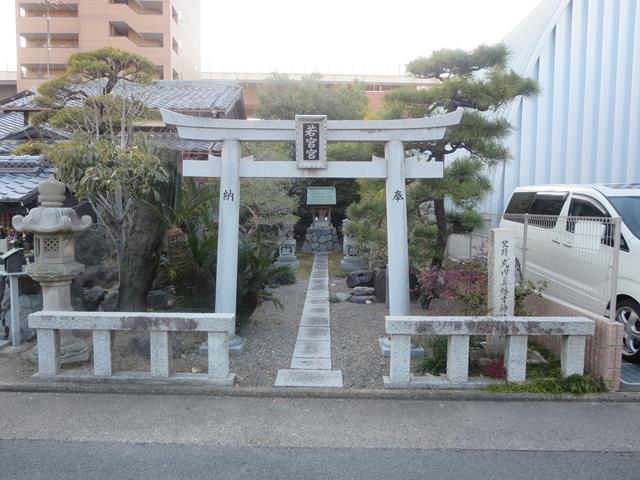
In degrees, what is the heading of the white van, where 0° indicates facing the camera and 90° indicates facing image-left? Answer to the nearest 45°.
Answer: approximately 315°

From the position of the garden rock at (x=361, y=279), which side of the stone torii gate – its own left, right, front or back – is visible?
back

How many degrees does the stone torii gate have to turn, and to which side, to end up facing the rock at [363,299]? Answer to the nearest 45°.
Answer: approximately 180°

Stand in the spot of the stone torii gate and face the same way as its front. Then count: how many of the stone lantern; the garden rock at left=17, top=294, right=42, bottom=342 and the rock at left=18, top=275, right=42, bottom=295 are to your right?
3

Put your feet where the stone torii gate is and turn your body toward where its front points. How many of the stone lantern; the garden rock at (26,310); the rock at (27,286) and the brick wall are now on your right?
3

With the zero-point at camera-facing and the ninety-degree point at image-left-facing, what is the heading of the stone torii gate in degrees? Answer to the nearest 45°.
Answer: approximately 0°

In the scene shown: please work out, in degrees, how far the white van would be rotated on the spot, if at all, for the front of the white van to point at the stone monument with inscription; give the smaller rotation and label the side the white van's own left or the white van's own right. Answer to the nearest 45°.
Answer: approximately 180°
